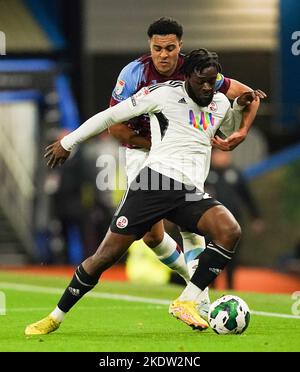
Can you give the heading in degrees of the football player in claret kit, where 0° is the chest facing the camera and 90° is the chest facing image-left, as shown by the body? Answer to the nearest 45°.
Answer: approximately 0°
